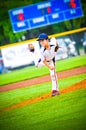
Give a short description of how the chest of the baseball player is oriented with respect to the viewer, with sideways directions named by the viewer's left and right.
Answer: facing the viewer and to the left of the viewer

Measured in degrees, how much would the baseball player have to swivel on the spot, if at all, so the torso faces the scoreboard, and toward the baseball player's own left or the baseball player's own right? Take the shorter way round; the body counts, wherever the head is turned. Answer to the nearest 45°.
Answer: approximately 135° to the baseball player's own right

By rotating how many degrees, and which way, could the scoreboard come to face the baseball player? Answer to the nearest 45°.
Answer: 0° — it already faces them

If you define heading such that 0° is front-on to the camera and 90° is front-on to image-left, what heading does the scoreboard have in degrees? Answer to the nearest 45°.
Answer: approximately 0°

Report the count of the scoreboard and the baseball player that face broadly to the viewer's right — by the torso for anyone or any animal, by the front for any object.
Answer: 0
